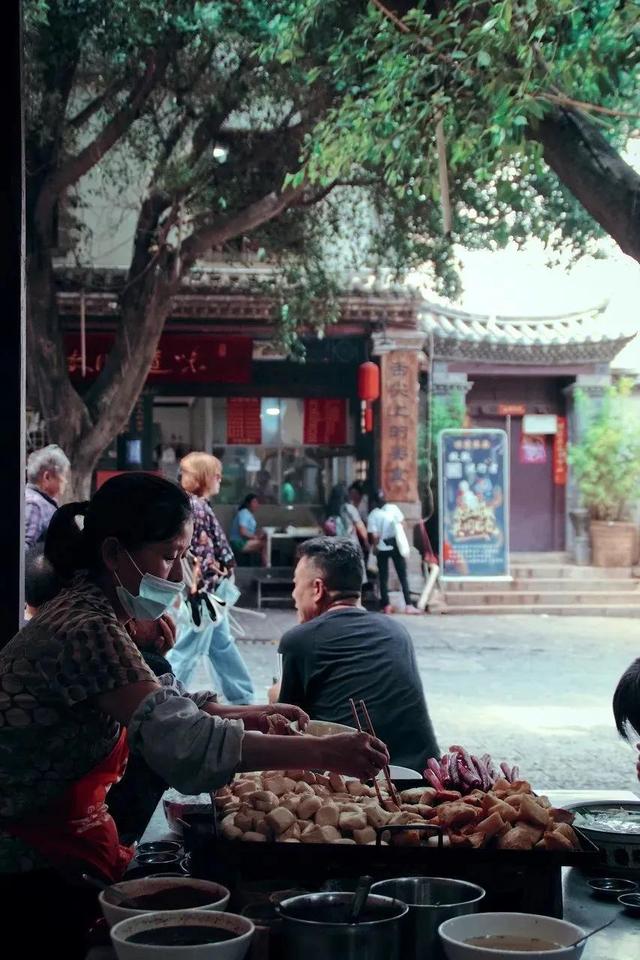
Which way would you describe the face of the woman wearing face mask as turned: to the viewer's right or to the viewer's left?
to the viewer's right

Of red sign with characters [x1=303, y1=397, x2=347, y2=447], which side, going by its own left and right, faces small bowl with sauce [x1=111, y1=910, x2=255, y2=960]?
front

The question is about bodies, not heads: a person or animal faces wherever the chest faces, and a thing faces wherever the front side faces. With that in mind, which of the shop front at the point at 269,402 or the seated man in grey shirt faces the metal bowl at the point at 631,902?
the shop front

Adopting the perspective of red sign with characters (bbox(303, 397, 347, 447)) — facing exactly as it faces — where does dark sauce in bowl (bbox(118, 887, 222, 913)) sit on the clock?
The dark sauce in bowl is roughly at 12 o'clock from the red sign with characters.

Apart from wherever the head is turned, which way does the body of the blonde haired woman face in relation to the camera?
to the viewer's right

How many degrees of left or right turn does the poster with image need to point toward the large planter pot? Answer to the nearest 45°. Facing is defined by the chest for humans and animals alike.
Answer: approximately 135° to its left

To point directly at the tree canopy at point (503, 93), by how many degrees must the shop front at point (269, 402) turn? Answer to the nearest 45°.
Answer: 0° — it already faces it

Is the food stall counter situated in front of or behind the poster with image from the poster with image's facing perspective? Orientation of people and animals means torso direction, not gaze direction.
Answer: in front

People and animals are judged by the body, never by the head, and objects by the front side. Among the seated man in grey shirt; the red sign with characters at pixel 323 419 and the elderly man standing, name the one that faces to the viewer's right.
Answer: the elderly man standing

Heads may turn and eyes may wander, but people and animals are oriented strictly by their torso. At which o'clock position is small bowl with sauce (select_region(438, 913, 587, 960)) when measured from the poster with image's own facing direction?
The small bowl with sauce is roughly at 12 o'clock from the poster with image.

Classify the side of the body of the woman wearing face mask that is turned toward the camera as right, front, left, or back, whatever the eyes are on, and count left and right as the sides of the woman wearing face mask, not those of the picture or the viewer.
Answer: right

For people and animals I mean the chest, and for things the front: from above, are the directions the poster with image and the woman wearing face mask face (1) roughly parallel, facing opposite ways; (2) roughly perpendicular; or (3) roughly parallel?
roughly perpendicular

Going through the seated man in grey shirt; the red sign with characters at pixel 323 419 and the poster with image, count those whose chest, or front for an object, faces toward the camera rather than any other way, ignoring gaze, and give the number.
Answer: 2
